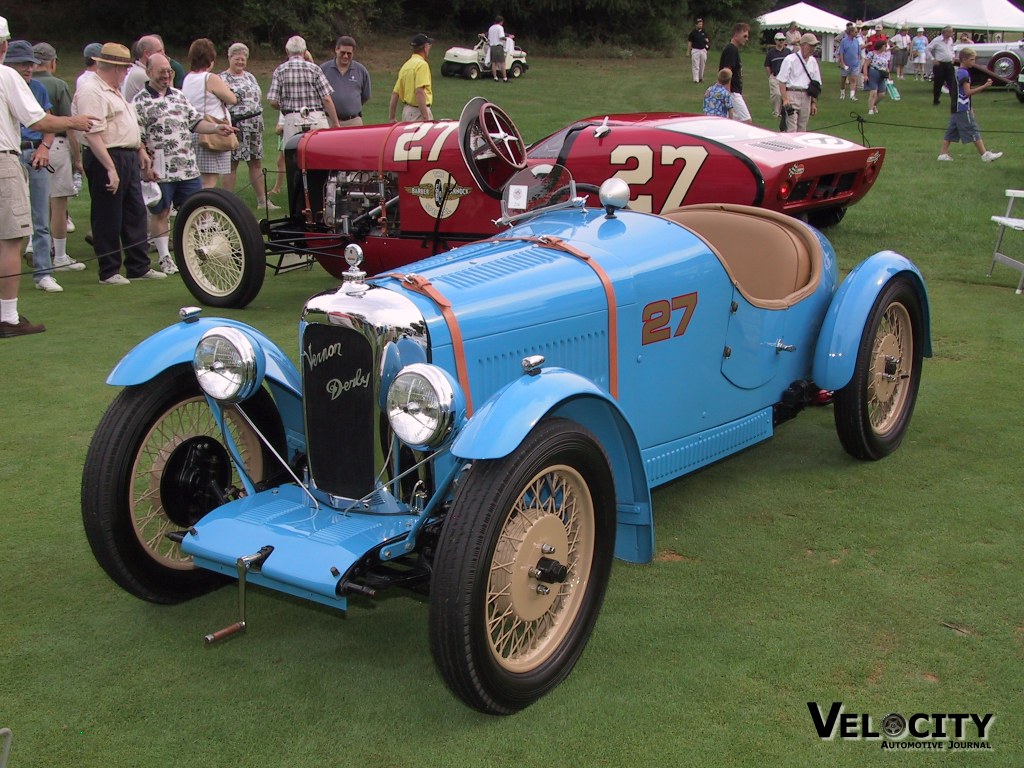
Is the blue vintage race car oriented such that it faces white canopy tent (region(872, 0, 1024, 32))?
no

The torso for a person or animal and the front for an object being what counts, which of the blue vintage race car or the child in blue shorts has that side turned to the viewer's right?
the child in blue shorts

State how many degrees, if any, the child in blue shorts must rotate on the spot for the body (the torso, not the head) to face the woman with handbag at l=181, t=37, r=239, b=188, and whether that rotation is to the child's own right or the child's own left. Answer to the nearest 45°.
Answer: approximately 135° to the child's own right

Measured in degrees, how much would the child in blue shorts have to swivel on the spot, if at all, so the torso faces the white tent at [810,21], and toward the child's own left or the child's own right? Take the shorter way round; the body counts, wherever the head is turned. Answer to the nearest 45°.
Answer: approximately 90° to the child's own left

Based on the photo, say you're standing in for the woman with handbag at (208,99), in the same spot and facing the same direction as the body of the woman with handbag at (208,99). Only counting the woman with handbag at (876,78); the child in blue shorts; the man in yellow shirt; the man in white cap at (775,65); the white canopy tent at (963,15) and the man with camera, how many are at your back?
0

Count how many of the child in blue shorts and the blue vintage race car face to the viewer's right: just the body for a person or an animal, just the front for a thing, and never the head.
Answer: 1

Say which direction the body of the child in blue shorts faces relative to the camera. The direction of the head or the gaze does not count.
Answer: to the viewer's right

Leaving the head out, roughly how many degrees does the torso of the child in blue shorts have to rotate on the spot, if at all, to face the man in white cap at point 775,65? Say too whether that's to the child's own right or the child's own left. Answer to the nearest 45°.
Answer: approximately 135° to the child's own left

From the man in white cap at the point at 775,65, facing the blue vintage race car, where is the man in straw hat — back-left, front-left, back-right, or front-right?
front-right

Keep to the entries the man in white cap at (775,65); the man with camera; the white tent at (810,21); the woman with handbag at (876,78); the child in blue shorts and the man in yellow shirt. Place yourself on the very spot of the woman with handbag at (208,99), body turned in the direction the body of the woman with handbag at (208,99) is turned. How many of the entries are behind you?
0

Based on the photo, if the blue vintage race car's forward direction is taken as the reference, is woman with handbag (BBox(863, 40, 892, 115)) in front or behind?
behind

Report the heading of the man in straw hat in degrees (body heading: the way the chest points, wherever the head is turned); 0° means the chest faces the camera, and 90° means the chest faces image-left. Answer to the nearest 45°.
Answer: approximately 315°

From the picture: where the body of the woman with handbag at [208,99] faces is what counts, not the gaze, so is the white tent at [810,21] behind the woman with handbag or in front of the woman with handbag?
in front

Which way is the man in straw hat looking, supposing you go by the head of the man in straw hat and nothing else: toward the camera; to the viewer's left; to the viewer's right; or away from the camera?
to the viewer's right

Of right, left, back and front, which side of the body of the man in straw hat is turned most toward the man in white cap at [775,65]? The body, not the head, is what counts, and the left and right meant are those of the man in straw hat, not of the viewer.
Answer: left

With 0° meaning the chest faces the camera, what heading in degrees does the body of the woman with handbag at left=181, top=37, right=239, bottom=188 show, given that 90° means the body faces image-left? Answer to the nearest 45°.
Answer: approximately 225°
